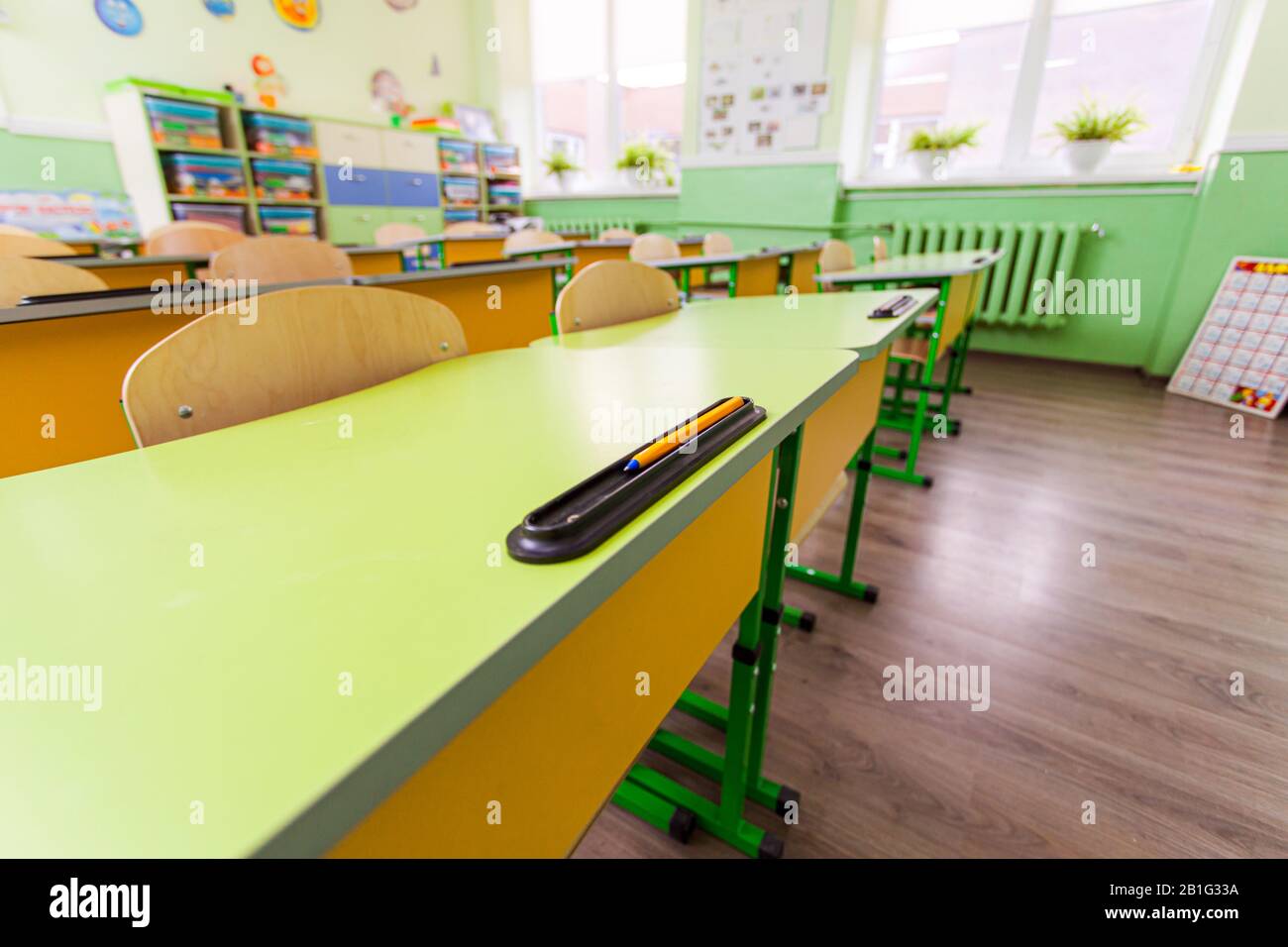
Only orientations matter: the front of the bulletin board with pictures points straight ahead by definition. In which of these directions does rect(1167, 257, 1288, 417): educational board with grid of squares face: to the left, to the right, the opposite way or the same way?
to the right

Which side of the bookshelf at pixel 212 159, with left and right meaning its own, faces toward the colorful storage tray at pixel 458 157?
left

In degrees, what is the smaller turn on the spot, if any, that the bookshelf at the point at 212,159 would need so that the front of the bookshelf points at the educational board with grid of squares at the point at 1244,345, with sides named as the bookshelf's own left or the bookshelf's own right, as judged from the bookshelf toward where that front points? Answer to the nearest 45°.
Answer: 0° — it already faces it

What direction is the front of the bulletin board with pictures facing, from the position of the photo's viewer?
facing the viewer

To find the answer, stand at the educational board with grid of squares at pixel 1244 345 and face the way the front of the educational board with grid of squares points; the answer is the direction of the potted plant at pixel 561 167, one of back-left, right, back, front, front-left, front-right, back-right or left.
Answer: front-right

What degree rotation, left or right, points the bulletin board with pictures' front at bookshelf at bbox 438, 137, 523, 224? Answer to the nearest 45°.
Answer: approximately 90° to its right

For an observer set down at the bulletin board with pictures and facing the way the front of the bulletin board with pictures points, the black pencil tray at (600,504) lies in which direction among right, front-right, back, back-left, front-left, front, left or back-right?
front

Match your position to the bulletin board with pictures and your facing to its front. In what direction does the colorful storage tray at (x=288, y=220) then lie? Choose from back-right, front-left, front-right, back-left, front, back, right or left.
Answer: right

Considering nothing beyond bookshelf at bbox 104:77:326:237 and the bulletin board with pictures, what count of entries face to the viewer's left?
0

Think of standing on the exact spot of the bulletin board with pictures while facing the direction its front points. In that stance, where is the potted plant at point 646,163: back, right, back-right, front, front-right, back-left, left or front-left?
back-right

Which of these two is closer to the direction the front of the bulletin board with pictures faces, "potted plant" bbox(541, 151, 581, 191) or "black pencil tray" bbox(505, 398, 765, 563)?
the black pencil tray

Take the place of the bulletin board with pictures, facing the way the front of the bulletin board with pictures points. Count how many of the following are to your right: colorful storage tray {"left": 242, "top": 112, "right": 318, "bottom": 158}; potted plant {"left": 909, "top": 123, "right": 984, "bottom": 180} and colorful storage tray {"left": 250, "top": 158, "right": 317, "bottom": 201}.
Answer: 2

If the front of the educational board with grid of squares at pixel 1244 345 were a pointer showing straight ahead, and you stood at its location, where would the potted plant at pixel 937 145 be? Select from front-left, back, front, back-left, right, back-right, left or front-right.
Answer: front-right

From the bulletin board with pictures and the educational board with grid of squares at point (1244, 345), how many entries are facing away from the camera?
0

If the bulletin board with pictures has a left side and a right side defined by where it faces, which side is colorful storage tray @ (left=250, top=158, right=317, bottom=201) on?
on its right

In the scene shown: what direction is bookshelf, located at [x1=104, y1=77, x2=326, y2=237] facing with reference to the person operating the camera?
facing the viewer and to the right of the viewer
